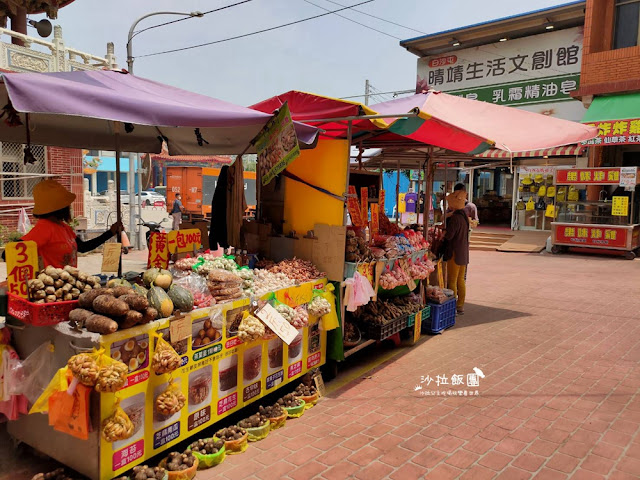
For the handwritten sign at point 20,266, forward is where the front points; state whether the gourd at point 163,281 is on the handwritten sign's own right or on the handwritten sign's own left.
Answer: on the handwritten sign's own left

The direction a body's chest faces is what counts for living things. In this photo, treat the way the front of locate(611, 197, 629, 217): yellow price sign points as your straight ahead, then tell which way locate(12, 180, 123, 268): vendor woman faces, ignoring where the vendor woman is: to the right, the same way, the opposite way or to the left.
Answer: to the left

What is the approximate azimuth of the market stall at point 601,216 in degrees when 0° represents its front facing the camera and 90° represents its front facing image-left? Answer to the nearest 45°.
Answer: approximately 0°

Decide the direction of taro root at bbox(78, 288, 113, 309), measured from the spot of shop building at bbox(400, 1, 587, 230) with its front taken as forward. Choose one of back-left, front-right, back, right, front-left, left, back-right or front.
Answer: front-left

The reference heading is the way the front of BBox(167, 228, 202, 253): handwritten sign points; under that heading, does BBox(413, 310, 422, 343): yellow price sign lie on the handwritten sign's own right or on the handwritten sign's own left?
on the handwritten sign's own left

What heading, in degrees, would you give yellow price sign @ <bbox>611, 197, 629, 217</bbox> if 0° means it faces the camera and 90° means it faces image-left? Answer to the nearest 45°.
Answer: approximately 0°

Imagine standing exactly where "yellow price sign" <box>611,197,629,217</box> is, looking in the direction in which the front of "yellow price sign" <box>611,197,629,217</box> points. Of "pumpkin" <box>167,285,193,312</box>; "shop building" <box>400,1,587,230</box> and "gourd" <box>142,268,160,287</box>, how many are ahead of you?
2
